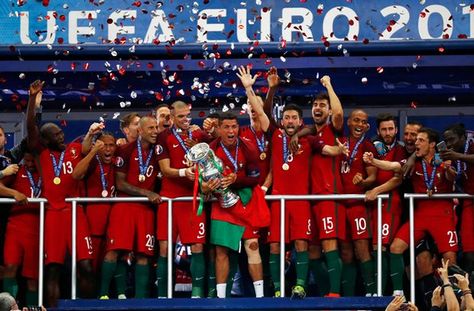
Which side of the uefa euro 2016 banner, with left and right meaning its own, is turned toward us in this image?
front

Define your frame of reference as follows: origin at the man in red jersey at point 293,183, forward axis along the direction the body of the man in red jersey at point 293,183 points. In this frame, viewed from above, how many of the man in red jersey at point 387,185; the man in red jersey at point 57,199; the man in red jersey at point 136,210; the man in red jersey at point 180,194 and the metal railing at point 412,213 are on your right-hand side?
3

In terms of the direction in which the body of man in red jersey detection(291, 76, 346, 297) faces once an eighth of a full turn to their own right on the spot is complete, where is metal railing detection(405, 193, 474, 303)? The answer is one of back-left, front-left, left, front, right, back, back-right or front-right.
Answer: back

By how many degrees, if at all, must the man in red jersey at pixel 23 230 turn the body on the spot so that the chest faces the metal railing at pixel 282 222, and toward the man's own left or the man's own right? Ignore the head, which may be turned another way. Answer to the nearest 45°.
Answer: approximately 45° to the man's own left

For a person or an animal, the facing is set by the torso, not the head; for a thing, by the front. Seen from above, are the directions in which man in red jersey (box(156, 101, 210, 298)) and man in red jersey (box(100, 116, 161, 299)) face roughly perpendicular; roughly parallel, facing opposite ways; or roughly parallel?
roughly parallel

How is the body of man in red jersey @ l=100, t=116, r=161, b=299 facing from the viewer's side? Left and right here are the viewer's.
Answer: facing the viewer and to the right of the viewer

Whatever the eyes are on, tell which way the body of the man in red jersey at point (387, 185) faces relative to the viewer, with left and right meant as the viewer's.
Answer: facing the viewer and to the left of the viewer

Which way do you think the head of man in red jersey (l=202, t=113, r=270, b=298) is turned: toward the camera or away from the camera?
toward the camera

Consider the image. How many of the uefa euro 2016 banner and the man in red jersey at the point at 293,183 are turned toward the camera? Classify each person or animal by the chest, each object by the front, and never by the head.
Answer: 2

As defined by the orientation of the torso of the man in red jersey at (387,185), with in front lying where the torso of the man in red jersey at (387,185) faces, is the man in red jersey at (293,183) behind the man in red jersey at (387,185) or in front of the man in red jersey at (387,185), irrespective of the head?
in front

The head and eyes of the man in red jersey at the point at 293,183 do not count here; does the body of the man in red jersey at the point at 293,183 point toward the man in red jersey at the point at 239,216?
no

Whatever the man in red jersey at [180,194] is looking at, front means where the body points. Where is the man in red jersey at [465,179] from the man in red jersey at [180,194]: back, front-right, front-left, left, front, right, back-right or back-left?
front-left

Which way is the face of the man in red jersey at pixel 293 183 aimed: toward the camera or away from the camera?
toward the camera

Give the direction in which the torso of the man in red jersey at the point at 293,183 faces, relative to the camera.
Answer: toward the camera
